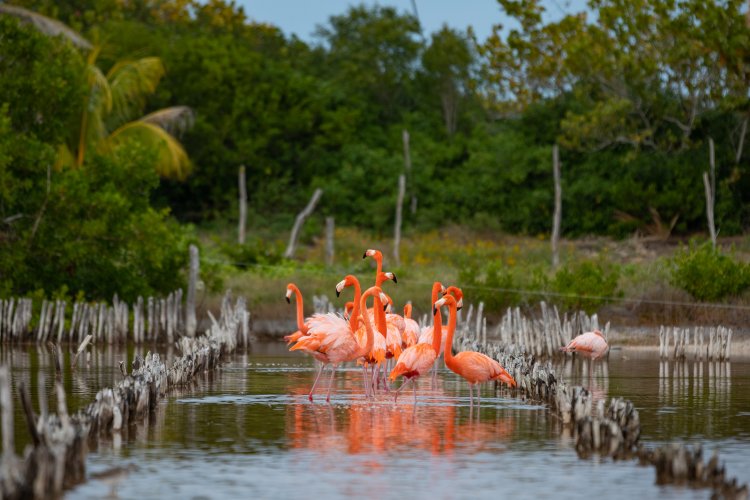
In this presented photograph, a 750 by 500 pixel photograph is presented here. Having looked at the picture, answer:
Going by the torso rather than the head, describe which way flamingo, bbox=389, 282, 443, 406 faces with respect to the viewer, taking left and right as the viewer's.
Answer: facing to the right of the viewer

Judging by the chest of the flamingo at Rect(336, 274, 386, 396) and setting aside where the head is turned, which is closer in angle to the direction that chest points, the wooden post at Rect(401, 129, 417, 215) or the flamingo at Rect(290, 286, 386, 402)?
the flamingo

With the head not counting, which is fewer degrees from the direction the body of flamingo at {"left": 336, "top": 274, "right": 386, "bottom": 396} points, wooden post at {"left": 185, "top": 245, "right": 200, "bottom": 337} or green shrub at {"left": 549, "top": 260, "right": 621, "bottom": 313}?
the wooden post
